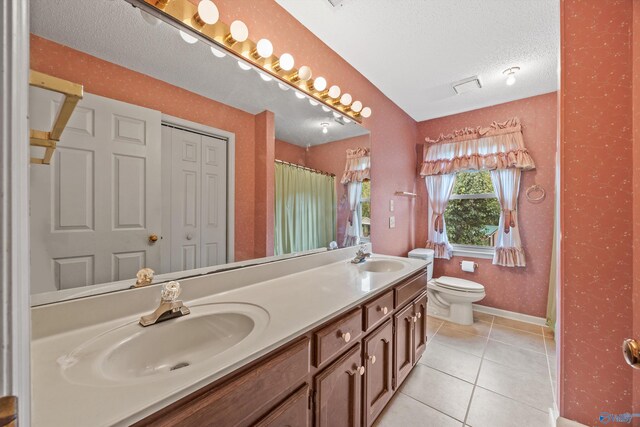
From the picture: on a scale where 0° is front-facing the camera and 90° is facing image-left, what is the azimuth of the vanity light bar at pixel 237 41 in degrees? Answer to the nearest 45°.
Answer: approximately 315°

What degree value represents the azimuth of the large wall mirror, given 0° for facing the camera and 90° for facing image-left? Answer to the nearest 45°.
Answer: approximately 315°

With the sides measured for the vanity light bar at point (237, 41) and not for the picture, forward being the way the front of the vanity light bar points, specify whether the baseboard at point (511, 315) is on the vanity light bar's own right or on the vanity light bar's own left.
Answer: on the vanity light bar's own left

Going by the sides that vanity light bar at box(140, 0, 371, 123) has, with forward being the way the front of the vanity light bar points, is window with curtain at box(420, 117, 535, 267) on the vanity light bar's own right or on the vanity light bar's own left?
on the vanity light bar's own left

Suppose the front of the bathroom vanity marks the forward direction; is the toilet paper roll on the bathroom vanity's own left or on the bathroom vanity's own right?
on the bathroom vanity's own left

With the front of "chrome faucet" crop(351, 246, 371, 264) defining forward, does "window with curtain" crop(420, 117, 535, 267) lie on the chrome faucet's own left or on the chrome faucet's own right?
on the chrome faucet's own left
